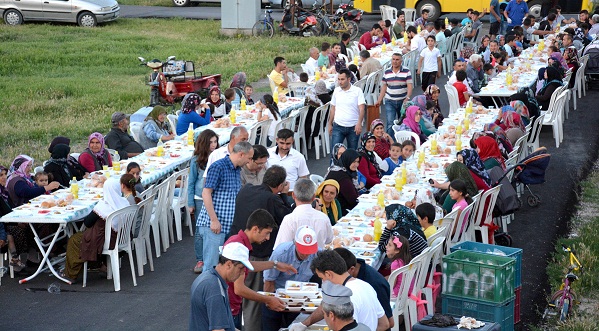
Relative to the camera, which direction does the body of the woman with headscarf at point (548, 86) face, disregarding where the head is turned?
to the viewer's left

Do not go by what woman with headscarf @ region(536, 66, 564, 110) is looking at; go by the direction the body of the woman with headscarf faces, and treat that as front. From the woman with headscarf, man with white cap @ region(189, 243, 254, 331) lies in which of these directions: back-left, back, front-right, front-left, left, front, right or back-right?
left

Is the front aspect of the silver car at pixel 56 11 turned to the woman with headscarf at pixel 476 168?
no

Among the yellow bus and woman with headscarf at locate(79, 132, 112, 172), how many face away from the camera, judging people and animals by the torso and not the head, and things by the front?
0

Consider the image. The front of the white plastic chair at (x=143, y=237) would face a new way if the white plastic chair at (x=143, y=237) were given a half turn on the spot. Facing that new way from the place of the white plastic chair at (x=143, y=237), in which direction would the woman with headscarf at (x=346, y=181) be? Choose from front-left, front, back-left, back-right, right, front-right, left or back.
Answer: front-left

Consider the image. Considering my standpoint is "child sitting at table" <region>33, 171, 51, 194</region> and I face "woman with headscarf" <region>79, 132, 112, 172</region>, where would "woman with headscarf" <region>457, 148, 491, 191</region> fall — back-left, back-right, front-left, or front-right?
front-right

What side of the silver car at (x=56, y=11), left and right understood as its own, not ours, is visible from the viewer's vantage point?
right

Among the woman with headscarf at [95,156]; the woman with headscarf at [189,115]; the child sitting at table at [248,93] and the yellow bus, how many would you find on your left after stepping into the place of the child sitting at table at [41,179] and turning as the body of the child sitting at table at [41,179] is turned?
4

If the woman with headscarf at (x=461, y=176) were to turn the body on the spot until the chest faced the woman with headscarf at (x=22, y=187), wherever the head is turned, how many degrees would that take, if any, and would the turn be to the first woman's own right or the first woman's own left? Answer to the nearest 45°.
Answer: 0° — they already face them

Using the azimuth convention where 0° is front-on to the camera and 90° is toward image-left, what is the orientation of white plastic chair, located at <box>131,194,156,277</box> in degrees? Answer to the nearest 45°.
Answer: approximately 135°

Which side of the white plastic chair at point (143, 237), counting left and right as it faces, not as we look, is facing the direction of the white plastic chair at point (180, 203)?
right

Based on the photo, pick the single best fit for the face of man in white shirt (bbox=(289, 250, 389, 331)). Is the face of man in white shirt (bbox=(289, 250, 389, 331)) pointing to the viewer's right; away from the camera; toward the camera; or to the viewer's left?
to the viewer's left
